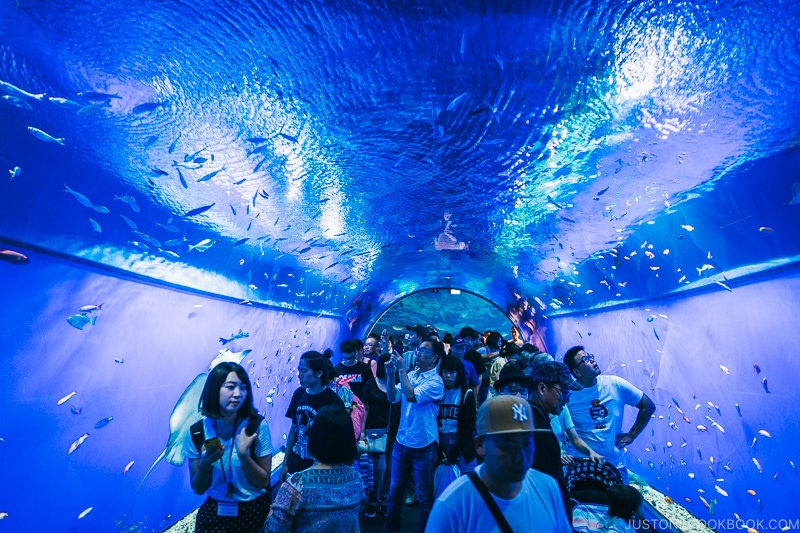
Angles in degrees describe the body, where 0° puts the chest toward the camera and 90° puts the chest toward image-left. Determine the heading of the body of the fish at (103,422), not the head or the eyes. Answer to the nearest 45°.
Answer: approximately 90°

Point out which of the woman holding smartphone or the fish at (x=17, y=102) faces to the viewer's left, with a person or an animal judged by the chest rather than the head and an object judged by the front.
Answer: the fish

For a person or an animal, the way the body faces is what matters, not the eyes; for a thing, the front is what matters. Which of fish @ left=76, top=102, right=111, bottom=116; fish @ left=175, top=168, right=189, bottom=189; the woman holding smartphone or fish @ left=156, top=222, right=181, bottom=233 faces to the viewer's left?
fish @ left=76, top=102, right=111, bottom=116

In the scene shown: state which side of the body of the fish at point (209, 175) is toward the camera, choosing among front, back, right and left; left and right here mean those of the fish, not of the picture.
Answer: left

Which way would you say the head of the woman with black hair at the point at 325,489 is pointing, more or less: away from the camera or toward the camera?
away from the camera
